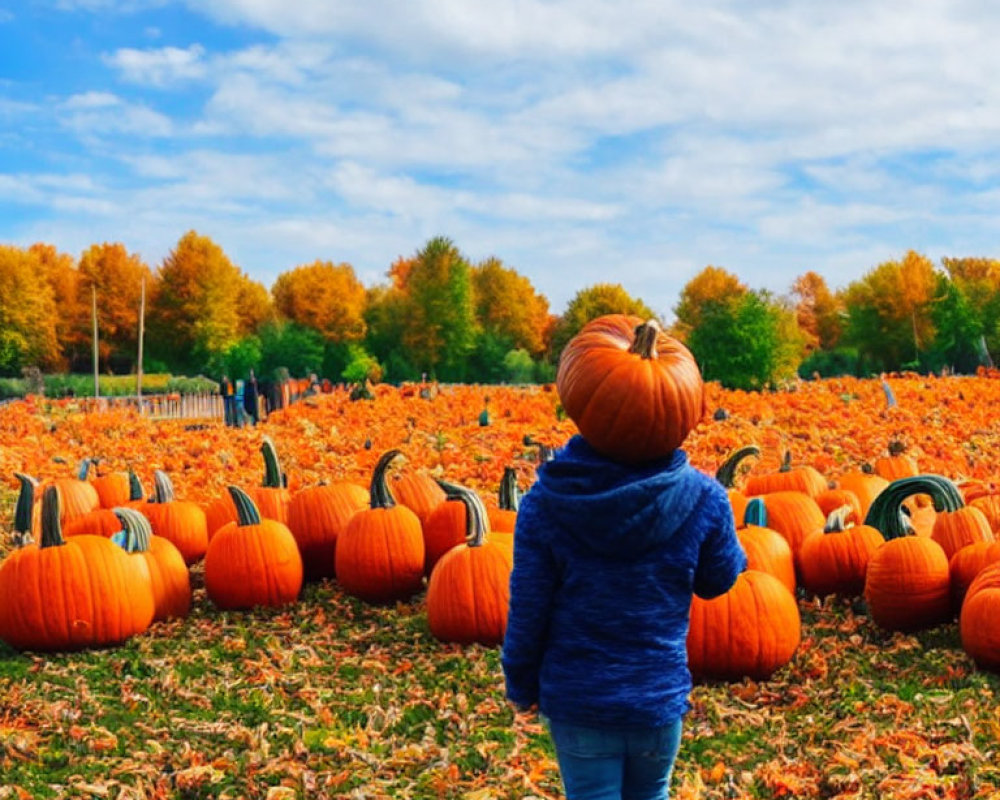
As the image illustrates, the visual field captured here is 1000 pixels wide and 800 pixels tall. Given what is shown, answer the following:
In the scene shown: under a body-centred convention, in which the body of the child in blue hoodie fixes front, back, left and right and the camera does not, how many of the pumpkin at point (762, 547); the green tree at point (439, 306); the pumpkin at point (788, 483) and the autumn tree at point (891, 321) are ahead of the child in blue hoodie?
4

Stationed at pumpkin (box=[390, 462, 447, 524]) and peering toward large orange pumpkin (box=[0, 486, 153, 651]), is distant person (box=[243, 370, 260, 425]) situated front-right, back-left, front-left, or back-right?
back-right

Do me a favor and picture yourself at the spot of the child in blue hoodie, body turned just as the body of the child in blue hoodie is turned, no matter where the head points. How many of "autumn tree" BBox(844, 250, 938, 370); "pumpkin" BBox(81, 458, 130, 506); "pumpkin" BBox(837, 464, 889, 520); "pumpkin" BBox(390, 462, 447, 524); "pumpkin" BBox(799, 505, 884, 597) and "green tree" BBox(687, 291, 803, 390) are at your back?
0

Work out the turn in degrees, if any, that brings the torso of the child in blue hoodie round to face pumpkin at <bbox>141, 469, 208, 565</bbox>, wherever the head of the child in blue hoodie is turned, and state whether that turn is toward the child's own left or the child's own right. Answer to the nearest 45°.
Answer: approximately 45° to the child's own left

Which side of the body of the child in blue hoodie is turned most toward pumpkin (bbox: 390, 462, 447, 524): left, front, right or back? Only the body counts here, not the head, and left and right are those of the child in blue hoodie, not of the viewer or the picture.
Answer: front

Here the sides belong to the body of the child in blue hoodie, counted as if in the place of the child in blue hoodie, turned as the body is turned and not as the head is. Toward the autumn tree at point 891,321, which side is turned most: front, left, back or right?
front

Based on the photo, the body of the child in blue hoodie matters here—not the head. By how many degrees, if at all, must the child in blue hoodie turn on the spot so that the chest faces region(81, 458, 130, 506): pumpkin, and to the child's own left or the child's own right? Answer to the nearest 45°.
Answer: approximately 45° to the child's own left

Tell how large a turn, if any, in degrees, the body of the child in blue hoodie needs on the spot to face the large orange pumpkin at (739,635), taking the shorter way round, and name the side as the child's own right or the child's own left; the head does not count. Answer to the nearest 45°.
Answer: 0° — they already face it

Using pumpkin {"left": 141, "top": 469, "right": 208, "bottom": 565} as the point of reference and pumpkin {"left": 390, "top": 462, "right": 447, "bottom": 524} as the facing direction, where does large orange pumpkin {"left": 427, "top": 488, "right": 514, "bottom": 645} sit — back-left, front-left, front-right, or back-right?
front-right

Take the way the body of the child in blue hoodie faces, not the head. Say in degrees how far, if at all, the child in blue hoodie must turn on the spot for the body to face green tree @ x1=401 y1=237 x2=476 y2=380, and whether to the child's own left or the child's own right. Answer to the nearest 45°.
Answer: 0° — they already face it

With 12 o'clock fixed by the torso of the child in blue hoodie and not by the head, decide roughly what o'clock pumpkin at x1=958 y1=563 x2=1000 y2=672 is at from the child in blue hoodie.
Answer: The pumpkin is roughly at 1 o'clock from the child in blue hoodie.

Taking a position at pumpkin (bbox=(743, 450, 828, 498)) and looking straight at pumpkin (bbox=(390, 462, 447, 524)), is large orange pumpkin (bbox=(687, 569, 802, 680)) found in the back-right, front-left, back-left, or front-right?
front-left

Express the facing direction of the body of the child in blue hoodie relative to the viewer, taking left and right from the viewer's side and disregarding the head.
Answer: facing away from the viewer

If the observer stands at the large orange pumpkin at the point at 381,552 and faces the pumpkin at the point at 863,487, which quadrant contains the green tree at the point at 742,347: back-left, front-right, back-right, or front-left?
front-left
